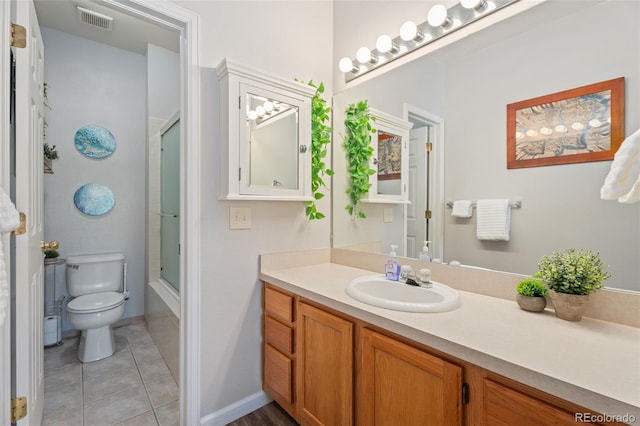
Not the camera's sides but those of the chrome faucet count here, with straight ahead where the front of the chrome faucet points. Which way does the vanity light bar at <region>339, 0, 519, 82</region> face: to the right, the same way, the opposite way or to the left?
the same way

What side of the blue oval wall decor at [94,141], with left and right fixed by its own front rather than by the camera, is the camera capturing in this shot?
front

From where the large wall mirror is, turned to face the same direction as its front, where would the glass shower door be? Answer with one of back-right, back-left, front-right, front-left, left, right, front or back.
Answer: front-right

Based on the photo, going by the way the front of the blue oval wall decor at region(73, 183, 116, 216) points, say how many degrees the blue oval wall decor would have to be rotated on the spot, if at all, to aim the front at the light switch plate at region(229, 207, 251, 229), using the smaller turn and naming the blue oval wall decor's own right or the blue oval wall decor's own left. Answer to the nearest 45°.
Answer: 0° — it already faces it

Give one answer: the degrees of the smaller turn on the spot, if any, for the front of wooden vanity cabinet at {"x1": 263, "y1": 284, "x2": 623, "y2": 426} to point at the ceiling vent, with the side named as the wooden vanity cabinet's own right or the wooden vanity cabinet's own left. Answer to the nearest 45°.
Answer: approximately 45° to the wooden vanity cabinet's own right

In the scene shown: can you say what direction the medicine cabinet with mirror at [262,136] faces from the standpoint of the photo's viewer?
facing the viewer and to the right of the viewer

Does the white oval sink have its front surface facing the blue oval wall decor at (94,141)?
no

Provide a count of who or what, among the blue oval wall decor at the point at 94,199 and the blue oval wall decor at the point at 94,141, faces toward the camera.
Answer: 2

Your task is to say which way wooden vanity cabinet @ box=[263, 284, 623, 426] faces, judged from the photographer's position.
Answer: facing the viewer and to the left of the viewer

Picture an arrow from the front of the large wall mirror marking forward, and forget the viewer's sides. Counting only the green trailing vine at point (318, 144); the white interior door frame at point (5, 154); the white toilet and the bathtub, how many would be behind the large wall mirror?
0

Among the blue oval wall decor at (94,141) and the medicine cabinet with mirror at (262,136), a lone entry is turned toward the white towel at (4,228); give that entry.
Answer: the blue oval wall decor

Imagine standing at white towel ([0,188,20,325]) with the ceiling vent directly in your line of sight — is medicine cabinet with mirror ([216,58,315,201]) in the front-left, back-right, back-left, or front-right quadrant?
front-right

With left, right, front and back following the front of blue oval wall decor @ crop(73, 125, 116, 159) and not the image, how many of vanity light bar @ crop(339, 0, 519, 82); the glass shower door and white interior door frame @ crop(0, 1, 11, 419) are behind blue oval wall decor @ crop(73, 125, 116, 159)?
0

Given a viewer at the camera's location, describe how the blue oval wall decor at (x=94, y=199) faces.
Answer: facing the viewer

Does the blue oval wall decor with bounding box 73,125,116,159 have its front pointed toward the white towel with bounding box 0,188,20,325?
yes
